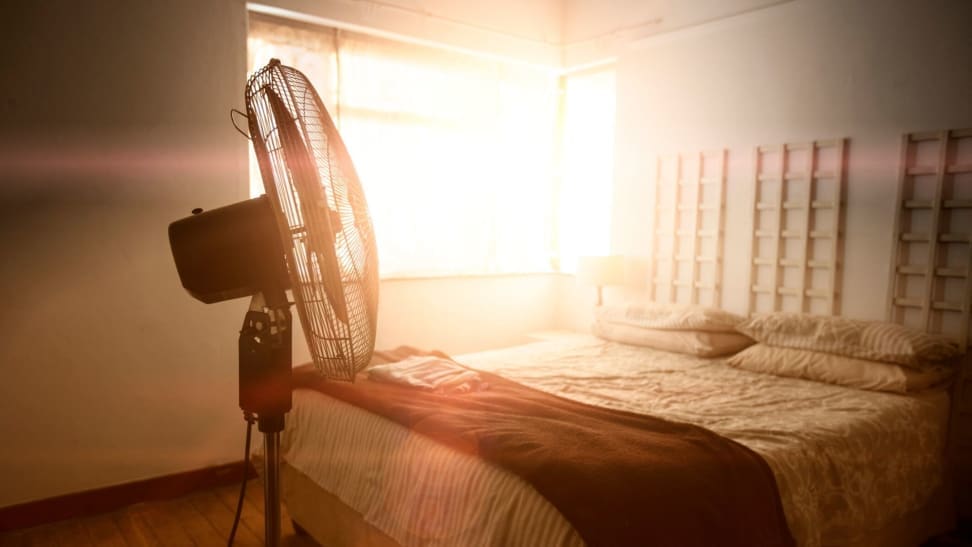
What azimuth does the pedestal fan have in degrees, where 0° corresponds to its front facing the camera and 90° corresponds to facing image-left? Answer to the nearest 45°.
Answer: approximately 270°

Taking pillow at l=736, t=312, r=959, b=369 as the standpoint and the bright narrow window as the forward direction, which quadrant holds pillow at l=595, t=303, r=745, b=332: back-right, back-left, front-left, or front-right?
front-left

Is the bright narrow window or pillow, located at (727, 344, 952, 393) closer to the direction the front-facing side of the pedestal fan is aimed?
the pillow

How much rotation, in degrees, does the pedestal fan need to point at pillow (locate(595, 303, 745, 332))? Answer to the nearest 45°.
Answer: approximately 45° to its left

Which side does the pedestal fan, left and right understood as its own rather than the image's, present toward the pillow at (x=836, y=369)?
front

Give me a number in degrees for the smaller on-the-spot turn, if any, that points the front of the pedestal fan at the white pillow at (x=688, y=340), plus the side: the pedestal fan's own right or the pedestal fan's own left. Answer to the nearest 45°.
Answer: approximately 45° to the pedestal fan's own left

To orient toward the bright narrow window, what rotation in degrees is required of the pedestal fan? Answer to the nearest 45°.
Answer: approximately 45° to its left

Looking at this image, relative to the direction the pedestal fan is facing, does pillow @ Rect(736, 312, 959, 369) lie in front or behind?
in front
